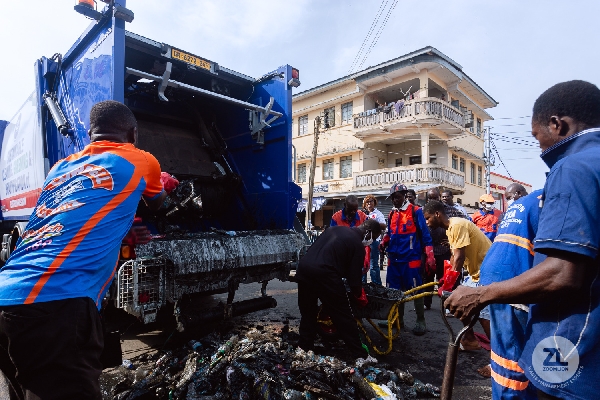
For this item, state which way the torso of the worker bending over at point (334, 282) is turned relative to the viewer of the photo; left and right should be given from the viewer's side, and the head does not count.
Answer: facing to the right of the viewer

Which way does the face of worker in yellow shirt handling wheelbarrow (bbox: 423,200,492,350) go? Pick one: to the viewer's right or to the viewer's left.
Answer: to the viewer's left

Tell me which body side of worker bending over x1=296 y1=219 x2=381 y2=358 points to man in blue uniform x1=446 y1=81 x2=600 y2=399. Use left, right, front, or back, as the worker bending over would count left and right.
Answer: right

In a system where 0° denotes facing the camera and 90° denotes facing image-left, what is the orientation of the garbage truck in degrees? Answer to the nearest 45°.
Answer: approximately 135°

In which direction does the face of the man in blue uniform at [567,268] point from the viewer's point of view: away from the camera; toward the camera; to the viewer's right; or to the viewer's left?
to the viewer's left

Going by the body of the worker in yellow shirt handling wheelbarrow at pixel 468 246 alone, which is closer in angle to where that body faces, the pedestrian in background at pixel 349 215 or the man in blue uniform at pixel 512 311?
the pedestrian in background

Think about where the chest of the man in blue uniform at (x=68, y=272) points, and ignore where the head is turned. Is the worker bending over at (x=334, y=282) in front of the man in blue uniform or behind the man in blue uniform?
in front

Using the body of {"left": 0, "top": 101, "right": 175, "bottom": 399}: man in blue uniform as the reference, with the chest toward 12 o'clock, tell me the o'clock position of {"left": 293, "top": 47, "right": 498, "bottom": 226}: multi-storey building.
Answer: The multi-storey building is roughly at 12 o'clock from the man in blue uniform.

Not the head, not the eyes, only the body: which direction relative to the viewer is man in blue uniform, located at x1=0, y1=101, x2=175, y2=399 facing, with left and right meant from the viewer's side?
facing away from the viewer and to the right of the viewer

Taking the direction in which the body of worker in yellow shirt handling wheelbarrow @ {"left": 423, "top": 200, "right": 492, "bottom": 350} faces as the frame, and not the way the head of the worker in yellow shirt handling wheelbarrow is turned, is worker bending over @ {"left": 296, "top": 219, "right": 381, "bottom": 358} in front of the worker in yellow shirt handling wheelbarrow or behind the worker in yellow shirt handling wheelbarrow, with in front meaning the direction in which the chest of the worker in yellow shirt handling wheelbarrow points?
in front

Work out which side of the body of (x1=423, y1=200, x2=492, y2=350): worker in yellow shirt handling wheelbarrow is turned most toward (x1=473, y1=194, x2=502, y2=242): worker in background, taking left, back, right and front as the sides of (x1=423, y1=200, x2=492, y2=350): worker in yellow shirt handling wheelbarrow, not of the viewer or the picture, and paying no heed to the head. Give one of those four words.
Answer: right

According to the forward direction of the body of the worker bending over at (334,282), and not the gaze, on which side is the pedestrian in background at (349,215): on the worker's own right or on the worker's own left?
on the worker's own left

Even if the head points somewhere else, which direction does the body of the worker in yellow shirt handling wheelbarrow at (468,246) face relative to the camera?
to the viewer's left

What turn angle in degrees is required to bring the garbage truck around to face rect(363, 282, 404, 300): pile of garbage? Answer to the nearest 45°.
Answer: approximately 180°
